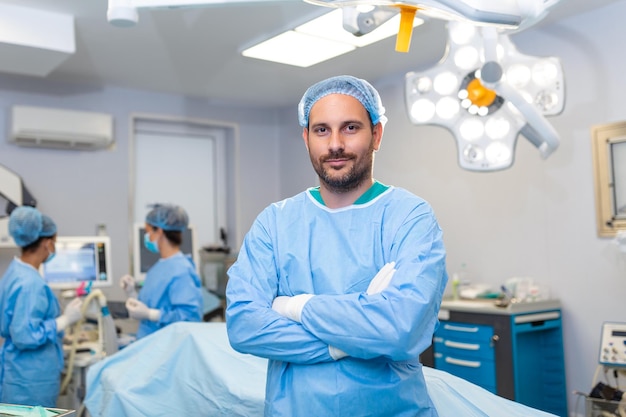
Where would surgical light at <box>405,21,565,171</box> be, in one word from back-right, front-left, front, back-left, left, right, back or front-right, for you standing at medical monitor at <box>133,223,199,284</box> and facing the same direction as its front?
front-left

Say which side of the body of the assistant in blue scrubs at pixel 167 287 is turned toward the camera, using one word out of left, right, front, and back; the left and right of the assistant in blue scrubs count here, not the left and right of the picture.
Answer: left

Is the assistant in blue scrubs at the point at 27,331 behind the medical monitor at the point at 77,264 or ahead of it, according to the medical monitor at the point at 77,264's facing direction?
ahead

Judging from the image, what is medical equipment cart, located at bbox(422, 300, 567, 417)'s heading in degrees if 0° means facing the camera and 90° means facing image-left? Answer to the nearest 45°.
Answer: approximately 45°

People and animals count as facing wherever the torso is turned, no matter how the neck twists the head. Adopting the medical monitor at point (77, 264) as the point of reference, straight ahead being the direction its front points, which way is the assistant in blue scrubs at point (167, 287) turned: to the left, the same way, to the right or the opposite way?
to the right

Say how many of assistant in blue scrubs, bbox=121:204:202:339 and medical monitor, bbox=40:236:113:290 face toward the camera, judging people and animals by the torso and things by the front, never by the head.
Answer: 1

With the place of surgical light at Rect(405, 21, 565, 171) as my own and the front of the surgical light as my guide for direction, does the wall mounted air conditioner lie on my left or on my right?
on my right

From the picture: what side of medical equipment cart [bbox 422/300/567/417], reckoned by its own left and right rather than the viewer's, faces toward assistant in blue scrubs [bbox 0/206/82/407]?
front

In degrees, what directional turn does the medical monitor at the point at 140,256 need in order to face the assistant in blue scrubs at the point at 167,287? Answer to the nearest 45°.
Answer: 0° — it already faces them

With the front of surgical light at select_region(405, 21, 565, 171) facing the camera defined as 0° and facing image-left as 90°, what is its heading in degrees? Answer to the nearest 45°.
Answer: approximately 0°

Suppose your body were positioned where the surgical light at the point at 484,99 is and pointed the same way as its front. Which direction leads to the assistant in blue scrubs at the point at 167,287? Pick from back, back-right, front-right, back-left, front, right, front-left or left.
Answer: right
